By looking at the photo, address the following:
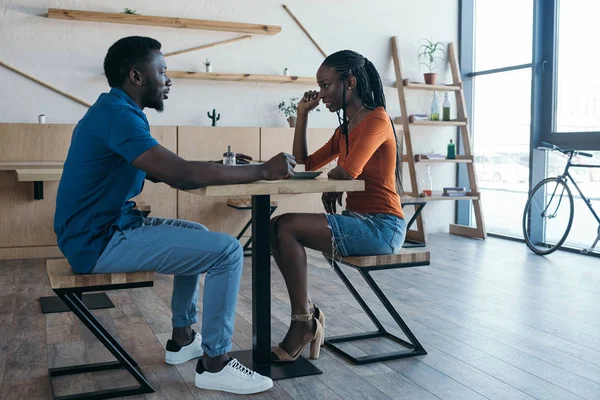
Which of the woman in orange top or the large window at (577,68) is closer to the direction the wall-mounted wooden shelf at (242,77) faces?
the woman in orange top

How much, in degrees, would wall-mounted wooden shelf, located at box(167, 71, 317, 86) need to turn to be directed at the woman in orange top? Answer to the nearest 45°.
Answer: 0° — it already faces them

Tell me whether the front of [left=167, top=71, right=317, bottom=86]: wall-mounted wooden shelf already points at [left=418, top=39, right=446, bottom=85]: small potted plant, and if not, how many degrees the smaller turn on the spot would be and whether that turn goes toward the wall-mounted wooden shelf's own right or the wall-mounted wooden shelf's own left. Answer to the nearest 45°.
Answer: approximately 90° to the wall-mounted wooden shelf's own left

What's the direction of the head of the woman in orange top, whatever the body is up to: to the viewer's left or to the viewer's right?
to the viewer's left

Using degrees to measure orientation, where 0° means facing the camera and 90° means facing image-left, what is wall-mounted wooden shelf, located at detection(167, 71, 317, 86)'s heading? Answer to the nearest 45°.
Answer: approximately 0°

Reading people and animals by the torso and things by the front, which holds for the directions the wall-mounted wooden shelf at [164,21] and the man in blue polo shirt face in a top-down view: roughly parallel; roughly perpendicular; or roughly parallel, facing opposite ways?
roughly perpendicular

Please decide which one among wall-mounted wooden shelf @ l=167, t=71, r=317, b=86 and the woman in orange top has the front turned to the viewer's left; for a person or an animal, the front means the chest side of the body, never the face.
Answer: the woman in orange top

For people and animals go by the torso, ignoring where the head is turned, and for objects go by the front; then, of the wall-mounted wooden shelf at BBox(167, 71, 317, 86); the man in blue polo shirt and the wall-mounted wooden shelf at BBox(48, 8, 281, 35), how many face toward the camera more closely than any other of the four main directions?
2

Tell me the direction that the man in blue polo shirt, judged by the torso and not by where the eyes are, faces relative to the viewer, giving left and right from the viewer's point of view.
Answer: facing to the right of the viewer

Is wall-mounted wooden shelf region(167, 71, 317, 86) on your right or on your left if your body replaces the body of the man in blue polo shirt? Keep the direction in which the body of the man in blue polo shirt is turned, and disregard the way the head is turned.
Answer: on your left

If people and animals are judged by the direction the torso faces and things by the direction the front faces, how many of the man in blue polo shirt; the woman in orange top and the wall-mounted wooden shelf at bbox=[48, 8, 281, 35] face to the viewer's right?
1

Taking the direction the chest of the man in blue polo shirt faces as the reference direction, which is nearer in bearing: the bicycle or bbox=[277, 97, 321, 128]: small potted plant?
the bicycle

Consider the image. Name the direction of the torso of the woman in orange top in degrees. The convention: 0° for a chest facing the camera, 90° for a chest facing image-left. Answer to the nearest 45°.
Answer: approximately 90°
